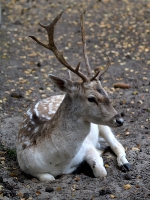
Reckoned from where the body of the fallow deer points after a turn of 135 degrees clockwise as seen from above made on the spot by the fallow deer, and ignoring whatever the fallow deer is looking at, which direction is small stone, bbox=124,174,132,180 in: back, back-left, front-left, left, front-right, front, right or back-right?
back

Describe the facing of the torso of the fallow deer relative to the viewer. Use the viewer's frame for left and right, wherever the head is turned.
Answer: facing the viewer and to the right of the viewer

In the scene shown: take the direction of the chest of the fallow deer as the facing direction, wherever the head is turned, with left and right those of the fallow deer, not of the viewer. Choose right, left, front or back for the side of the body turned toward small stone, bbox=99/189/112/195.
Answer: front
